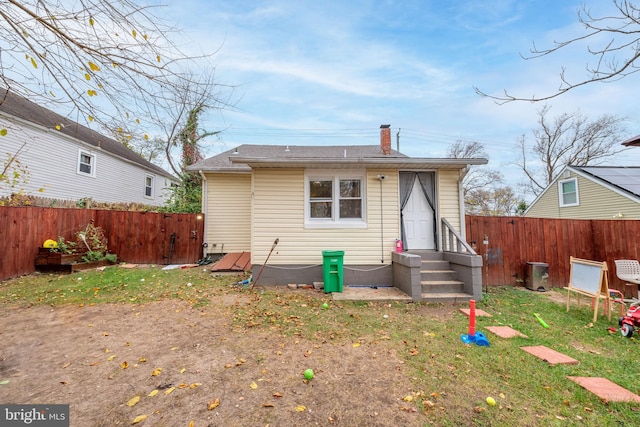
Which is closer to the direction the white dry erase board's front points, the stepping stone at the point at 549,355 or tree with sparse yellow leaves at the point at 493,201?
the stepping stone

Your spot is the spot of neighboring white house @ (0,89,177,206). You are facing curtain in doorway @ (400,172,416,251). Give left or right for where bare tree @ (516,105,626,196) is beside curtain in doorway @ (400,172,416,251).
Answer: left

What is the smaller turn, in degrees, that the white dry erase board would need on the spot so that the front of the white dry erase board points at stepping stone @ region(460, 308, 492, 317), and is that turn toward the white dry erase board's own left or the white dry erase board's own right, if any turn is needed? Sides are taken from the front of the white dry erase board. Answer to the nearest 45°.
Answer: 0° — it already faces it

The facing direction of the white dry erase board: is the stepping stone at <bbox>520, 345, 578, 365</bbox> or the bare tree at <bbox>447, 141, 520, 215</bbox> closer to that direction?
the stepping stone

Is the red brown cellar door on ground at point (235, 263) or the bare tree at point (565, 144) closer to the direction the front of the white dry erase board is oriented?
the red brown cellar door on ground

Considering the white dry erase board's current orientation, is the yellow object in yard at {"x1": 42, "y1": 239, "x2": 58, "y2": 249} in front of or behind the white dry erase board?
in front

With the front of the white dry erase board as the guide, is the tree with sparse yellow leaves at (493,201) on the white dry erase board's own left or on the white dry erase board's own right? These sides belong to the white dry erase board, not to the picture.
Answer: on the white dry erase board's own right

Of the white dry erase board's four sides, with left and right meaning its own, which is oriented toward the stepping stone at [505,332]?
front

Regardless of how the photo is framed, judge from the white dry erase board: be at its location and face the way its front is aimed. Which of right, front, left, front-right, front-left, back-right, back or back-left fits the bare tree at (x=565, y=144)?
back-right

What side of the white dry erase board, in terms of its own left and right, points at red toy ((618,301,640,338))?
left

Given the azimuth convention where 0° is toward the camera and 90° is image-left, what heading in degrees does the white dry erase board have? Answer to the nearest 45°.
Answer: approximately 45°
